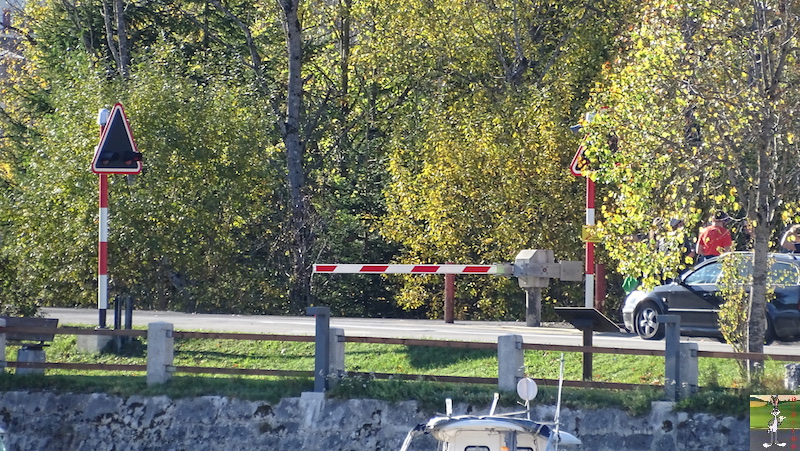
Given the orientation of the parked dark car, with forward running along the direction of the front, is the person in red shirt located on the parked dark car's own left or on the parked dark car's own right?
on the parked dark car's own right

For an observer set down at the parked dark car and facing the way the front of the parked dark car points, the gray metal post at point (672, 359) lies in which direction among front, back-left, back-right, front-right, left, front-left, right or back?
left

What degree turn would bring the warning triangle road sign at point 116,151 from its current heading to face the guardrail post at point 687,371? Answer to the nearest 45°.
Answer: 0° — it already faces it

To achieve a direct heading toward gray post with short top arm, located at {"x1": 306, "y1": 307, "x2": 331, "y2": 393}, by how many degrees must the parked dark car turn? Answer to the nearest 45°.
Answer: approximately 45° to its left

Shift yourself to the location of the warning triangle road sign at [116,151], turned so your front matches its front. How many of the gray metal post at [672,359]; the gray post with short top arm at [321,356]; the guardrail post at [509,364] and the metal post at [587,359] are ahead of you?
4

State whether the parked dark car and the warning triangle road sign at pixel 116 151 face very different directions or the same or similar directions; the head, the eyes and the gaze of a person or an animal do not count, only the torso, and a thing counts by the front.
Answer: very different directions

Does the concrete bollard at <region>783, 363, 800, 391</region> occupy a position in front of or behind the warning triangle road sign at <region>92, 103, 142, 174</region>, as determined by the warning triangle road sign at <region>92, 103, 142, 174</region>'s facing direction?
in front

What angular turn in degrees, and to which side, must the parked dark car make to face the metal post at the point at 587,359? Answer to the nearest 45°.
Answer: approximately 90° to its left

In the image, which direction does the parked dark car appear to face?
to the viewer's left

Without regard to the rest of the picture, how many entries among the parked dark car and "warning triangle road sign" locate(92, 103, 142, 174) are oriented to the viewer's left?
1

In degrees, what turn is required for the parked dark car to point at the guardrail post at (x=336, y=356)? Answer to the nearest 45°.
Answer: approximately 45° to its left

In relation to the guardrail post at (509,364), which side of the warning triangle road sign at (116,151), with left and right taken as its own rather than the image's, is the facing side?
front
